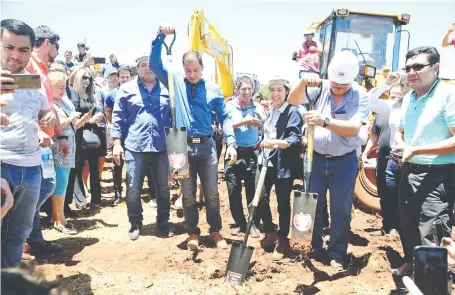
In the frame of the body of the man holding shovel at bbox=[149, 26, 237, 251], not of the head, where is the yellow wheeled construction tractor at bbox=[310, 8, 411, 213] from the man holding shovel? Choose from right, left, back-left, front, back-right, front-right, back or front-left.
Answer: back-left

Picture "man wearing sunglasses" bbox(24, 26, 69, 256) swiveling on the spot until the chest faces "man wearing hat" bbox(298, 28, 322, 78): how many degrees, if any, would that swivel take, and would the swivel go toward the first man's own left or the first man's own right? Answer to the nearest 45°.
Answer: approximately 45° to the first man's own left

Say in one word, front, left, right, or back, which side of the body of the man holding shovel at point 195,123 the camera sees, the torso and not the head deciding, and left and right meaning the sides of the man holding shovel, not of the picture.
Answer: front

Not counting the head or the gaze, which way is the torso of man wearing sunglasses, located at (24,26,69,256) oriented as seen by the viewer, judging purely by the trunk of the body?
to the viewer's right

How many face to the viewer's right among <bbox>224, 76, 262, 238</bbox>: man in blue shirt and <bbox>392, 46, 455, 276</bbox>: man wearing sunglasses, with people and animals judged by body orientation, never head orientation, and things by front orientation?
0

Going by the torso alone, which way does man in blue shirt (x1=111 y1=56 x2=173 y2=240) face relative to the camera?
toward the camera

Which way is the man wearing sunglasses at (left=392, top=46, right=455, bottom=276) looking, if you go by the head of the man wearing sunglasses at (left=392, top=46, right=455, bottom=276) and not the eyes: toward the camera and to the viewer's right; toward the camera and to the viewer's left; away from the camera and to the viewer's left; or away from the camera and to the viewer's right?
toward the camera and to the viewer's left

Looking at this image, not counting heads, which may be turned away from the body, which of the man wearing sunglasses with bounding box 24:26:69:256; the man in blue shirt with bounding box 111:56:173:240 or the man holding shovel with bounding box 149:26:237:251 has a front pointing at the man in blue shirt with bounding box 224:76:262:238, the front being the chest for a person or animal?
the man wearing sunglasses

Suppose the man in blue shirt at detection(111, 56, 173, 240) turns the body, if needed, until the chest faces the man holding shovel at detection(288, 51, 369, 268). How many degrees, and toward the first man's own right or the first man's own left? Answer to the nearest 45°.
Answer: approximately 45° to the first man's own left

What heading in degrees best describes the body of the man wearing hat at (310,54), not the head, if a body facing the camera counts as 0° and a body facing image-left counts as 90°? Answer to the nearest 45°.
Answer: approximately 0°

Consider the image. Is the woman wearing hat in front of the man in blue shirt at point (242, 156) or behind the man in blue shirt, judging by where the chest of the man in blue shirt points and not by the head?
in front

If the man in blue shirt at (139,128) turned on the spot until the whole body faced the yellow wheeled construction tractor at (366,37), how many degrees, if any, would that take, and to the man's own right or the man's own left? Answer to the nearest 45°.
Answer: approximately 135° to the man's own left

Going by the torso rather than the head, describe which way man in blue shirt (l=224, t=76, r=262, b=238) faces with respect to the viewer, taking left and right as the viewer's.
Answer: facing the viewer
